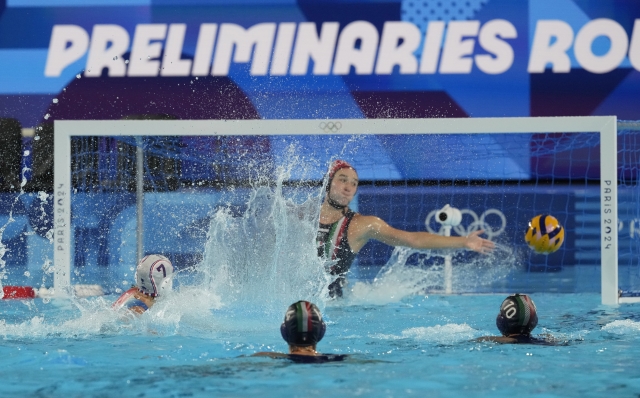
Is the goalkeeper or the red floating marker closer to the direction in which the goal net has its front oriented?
the goalkeeper

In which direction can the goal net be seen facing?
toward the camera

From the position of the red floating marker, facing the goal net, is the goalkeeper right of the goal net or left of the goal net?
right

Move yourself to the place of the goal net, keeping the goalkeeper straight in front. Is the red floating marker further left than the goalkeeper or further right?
right

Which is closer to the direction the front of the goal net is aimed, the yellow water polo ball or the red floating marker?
the yellow water polo ball

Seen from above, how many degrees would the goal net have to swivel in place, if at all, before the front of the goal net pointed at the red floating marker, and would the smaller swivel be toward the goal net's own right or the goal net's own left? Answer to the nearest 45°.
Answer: approximately 45° to the goal net's own right

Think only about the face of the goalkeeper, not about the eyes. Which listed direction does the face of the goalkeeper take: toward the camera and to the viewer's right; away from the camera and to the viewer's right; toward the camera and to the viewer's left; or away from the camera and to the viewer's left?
toward the camera and to the viewer's right

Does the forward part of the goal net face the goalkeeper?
yes

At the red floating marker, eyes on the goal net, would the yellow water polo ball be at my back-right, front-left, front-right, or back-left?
front-right

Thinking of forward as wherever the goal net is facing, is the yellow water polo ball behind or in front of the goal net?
in front
